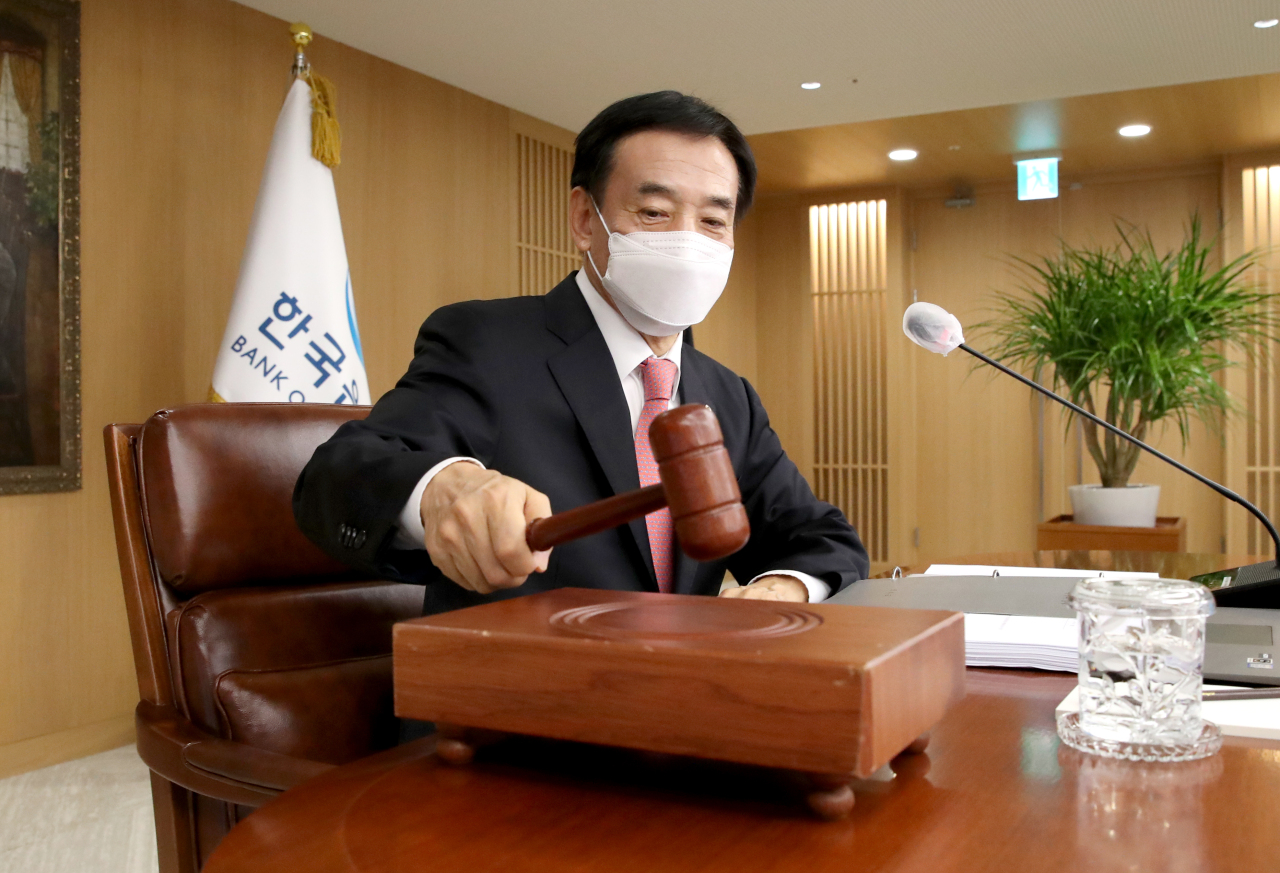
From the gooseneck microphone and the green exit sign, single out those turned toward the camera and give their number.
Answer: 1

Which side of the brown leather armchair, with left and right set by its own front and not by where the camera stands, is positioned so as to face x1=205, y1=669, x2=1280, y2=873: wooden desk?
front

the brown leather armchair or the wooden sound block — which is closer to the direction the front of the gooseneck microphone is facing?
the brown leather armchair

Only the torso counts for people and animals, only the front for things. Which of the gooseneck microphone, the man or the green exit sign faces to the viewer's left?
the gooseneck microphone

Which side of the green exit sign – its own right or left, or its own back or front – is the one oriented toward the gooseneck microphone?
front

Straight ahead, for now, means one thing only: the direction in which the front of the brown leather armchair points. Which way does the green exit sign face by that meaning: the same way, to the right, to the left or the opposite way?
to the right

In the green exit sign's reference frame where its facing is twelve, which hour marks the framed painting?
The framed painting is roughly at 1 o'clock from the green exit sign.

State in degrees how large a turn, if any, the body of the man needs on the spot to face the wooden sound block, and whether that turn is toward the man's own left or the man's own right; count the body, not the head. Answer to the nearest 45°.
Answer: approximately 45° to the man's own right

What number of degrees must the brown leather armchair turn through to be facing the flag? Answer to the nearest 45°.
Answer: approximately 135° to its left

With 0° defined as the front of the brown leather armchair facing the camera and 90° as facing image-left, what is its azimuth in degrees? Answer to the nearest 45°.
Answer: approximately 315°

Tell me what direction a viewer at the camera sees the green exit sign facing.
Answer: facing the viewer

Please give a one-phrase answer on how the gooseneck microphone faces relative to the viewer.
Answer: facing to the left of the viewer

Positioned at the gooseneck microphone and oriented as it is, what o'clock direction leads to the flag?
The flag is roughly at 1 o'clock from the gooseneck microphone.

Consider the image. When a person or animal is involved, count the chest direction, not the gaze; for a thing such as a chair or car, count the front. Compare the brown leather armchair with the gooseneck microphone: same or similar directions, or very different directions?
very different directions

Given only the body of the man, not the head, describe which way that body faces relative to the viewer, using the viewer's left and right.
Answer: facing the viewer and to the right of the viewer
